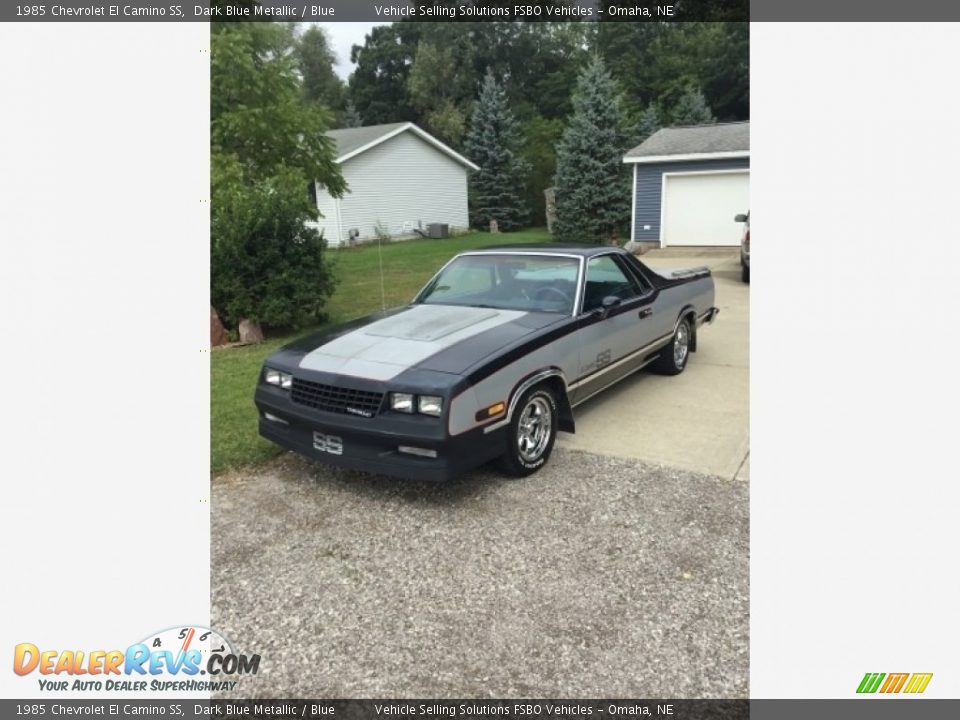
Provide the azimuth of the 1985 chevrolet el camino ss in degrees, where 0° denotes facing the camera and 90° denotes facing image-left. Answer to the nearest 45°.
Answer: approximately 45°

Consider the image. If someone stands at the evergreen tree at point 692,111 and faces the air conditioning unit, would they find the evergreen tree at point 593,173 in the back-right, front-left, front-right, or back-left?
front-left

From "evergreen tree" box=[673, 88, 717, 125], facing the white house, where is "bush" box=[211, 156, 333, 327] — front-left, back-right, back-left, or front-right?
front-left

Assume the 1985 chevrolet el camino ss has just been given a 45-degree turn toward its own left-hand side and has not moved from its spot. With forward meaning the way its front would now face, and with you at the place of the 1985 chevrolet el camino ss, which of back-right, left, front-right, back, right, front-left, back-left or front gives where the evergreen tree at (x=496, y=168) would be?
back

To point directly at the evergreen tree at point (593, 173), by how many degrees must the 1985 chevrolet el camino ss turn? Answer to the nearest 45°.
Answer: approximately 135° to its right

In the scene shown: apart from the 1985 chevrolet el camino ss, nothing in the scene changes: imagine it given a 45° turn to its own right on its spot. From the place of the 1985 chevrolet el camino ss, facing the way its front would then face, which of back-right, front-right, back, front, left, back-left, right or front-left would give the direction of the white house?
right

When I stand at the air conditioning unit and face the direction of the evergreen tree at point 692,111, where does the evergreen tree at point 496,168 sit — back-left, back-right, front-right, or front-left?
front-left

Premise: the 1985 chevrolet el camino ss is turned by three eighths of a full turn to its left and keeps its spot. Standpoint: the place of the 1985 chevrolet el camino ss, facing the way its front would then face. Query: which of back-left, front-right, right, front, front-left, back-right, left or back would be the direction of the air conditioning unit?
left
